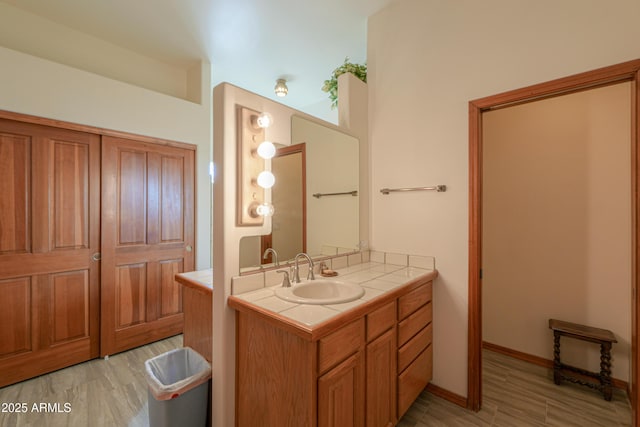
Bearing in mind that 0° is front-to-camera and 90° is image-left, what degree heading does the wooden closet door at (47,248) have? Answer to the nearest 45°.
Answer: approximately 315°

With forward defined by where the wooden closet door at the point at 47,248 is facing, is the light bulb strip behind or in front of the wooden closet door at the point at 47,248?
in front

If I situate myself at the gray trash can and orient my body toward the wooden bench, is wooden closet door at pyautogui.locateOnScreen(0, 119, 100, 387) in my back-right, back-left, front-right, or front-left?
back-left

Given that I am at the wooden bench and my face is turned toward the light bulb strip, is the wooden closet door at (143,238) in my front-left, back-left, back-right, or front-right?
front-right

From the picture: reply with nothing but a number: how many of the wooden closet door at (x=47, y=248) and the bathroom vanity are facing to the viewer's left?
0

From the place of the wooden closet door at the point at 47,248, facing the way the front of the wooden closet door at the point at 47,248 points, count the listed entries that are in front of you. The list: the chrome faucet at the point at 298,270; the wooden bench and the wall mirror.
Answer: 3

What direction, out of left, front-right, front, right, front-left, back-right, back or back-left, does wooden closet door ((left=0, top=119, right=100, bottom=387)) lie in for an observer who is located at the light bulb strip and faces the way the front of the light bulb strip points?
back

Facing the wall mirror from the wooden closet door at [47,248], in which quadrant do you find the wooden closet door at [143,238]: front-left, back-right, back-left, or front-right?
front-left

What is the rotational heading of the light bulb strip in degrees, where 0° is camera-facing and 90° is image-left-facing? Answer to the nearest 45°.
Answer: approximately 315°

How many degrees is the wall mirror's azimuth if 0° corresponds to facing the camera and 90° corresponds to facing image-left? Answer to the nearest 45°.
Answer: approximately 315°

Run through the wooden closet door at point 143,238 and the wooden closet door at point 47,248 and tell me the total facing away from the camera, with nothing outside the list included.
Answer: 0

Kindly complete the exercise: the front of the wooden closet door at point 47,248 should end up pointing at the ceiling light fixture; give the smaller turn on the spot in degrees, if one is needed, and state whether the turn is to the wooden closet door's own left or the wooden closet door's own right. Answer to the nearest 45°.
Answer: approximately 45° to the wooden closet door's own left

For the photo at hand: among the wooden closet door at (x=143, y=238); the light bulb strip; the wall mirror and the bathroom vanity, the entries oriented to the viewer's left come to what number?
0
